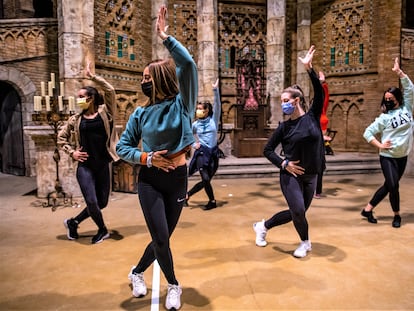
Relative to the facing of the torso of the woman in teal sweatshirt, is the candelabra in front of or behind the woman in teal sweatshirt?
behind

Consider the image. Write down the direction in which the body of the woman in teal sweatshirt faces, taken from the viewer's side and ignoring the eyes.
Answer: toward the camera

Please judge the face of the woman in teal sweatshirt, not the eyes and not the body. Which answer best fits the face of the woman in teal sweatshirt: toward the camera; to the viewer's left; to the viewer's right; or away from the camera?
to the viewer's left
